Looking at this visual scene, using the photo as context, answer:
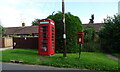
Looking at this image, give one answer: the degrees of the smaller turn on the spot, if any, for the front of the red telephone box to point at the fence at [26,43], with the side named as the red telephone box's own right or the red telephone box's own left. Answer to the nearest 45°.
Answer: approximately 135° to the red telephone box's own right

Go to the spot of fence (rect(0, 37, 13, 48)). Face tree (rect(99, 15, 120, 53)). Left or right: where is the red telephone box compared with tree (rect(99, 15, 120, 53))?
right

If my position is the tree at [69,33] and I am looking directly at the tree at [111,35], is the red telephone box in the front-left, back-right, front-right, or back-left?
back-right

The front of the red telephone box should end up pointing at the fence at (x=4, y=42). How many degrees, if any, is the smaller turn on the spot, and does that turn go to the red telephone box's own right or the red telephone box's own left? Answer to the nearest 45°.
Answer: approximately 90° to the red telephone box's own right

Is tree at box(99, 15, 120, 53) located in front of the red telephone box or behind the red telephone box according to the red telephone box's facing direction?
behind

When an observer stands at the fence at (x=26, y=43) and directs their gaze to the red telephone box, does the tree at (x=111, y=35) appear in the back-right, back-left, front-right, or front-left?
front-left
